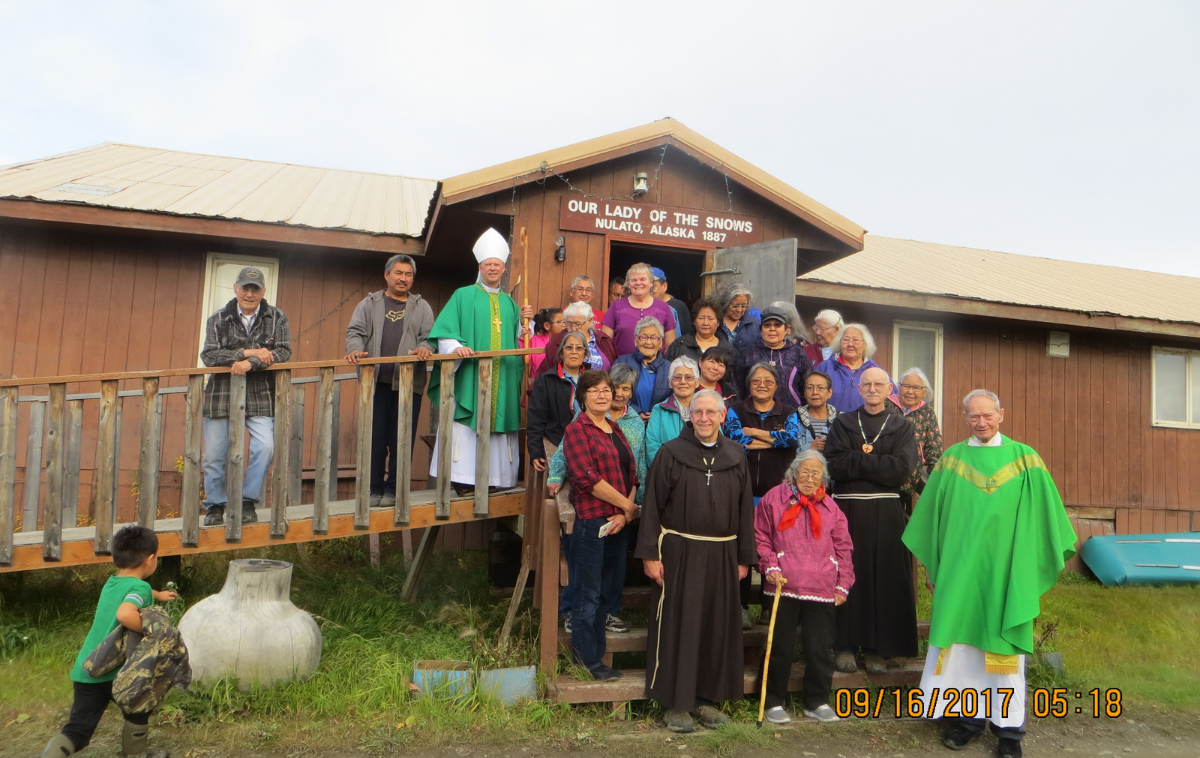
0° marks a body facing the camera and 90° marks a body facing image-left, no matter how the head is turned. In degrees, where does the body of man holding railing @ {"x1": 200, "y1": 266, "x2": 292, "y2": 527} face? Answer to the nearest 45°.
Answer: approximately 0°

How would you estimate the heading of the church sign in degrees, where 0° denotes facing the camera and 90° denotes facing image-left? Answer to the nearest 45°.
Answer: approximately 0°

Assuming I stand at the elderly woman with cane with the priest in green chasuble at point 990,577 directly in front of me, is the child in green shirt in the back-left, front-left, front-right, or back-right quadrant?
back-right

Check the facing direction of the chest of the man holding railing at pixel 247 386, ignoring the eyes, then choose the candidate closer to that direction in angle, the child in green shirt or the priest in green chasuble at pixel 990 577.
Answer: the child in green shirt

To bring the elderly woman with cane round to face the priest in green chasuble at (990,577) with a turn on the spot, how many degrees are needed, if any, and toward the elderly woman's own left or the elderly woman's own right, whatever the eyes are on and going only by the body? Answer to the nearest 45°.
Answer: approximately 90° to the elderly woman's own left

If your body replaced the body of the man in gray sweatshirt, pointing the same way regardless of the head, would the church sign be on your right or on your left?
on your left

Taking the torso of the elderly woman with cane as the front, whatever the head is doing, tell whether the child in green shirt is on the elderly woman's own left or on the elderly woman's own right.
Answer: on the elderly woman's own right

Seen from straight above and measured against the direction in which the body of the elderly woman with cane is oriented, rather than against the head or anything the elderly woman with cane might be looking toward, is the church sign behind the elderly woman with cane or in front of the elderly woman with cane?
behind
